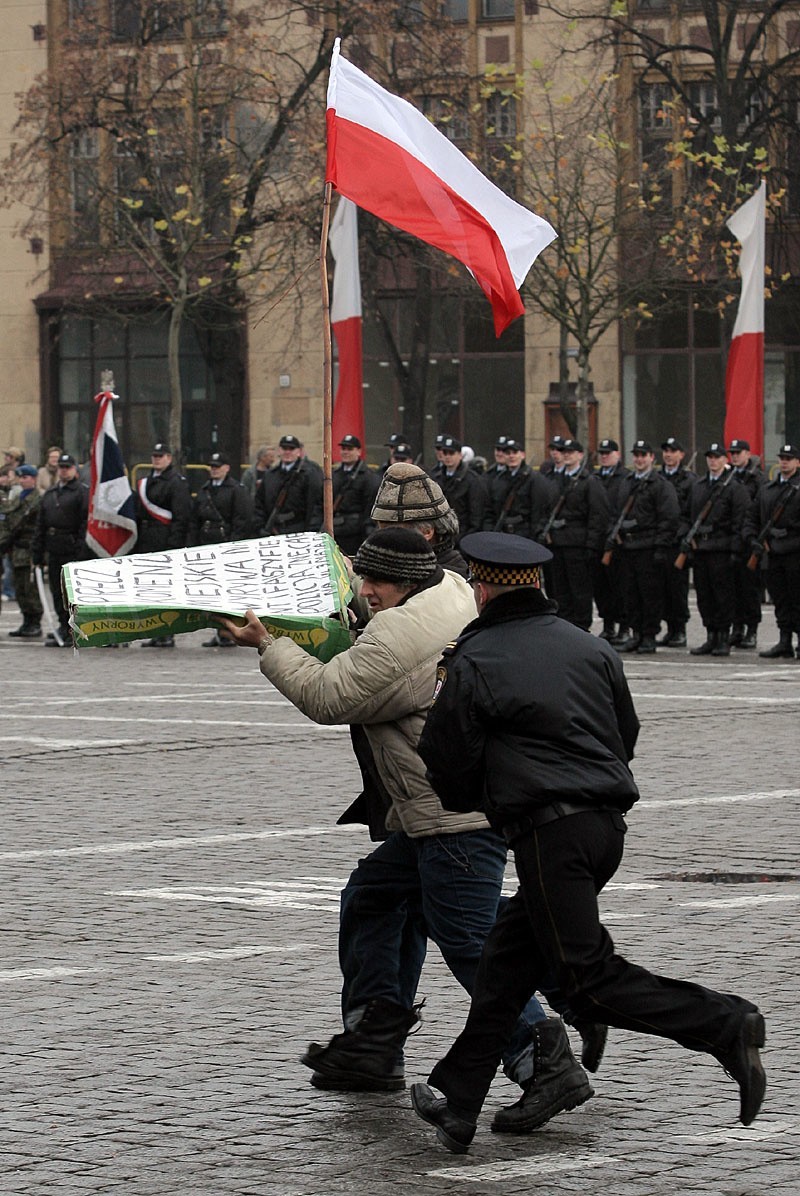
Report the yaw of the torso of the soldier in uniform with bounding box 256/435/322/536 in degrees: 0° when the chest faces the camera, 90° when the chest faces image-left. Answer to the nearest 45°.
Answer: approximately 0°

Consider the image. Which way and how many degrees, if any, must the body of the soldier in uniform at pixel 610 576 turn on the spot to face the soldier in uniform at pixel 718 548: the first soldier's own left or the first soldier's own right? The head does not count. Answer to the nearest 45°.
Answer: approximately 90° to the first soldier's own left

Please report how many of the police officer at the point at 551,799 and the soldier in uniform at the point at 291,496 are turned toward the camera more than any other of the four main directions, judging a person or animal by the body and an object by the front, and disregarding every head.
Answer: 1

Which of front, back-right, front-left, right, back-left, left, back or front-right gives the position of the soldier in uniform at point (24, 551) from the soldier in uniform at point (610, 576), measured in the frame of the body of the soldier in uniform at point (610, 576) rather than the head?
front-right

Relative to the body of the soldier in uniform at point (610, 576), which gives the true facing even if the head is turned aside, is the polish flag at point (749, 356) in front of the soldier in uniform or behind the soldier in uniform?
behind

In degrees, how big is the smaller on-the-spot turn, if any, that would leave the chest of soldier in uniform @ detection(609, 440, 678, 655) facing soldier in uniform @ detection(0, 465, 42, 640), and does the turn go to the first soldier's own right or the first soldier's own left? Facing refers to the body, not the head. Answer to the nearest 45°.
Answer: approximately 45° to the first soldier's own right

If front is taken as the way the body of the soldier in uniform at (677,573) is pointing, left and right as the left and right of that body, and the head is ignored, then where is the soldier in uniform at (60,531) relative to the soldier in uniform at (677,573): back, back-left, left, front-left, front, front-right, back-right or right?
front-right

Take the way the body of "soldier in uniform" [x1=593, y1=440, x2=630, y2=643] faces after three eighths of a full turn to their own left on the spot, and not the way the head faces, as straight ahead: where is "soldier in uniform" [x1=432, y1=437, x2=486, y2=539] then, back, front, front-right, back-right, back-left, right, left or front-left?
back
